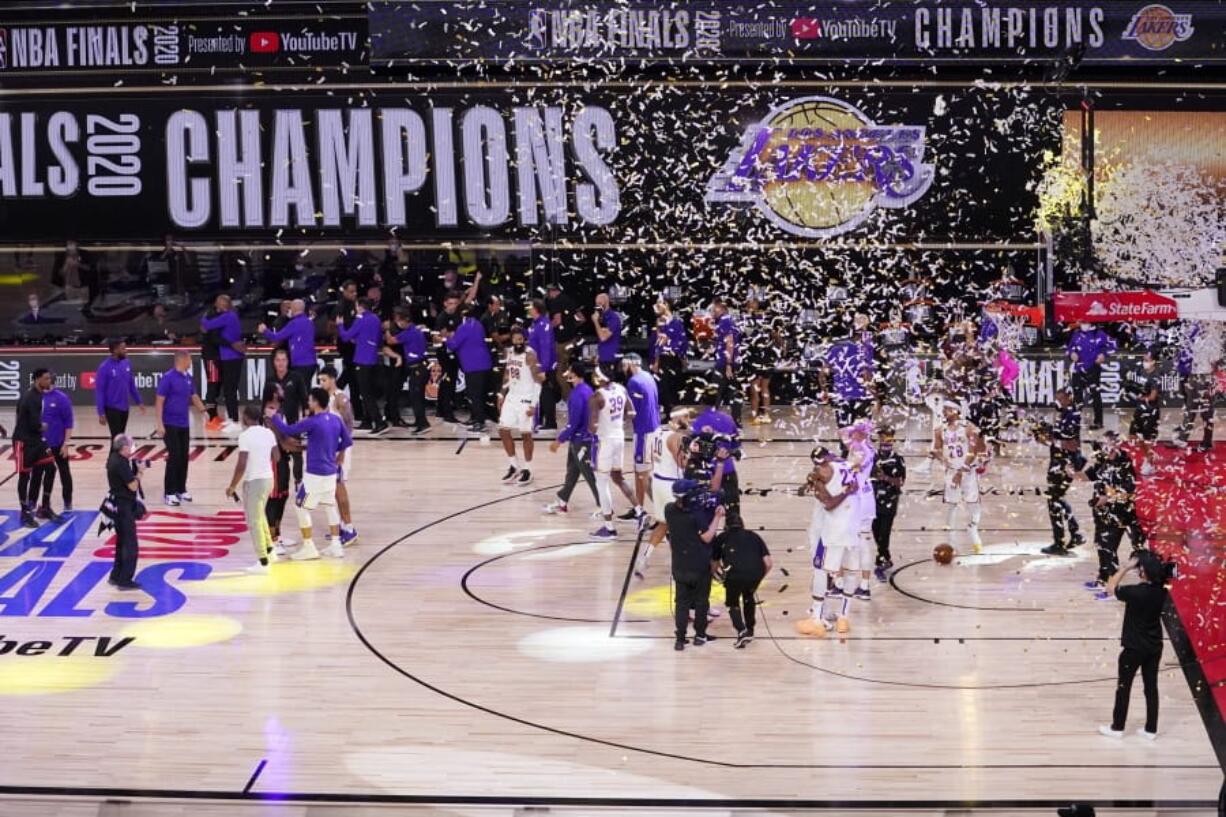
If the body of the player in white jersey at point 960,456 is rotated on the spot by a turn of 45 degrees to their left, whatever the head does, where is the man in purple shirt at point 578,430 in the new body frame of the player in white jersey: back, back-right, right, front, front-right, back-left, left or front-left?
back-right

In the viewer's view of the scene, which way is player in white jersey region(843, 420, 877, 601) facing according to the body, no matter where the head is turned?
to the viewer's left

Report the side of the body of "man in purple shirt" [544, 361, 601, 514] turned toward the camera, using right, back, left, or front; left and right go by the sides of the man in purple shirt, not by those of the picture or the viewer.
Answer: left

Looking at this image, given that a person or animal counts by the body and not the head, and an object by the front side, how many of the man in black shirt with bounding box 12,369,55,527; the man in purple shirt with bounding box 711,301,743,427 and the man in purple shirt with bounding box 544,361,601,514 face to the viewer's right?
1

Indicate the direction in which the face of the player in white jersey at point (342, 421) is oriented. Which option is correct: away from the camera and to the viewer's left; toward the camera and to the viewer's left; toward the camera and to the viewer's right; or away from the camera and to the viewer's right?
toward the camera and to the viewer's left

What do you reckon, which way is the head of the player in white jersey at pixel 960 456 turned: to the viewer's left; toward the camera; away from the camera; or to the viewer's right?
toward the camera

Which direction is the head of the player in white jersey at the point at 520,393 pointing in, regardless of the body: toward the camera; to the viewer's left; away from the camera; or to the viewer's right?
toward the camera

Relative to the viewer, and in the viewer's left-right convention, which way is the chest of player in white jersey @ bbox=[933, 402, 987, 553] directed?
facing the viewer

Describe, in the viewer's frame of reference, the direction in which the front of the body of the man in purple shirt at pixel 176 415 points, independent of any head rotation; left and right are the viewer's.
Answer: facing the viewer and to the right of the viewer

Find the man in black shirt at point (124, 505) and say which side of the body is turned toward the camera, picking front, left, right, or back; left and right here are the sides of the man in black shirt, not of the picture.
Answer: right

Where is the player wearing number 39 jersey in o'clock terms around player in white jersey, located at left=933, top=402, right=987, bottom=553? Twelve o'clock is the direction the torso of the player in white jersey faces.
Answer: The player wearing number 39 jersey is roughly at 3 o'clock from the player in white jersey.

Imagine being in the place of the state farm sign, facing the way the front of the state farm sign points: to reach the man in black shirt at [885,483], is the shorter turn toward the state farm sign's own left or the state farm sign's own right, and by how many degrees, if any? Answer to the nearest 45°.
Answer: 0° — it already faces them

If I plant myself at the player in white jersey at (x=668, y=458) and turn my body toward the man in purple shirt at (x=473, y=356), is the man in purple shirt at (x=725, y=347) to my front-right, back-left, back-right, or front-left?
front-right

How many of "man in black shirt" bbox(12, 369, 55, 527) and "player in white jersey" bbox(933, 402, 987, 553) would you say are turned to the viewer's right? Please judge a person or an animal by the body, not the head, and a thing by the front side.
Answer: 1

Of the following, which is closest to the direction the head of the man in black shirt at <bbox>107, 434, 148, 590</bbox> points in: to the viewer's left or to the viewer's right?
to the viewer's right
